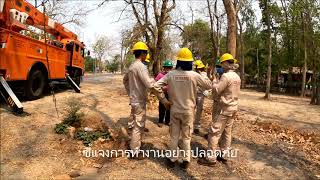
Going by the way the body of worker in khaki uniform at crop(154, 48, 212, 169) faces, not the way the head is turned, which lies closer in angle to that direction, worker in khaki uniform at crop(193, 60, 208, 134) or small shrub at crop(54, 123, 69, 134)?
the worker in khaki uniform

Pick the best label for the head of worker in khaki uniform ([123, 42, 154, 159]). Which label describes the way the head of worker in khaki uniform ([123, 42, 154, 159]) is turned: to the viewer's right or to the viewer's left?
to the viewer's right

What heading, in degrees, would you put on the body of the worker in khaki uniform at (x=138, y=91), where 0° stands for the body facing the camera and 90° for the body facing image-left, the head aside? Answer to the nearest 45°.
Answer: approximately 225°

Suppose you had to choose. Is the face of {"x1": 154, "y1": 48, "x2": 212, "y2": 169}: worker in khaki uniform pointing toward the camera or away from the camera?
away from the camera

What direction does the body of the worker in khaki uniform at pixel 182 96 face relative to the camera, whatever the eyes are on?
away from the camera

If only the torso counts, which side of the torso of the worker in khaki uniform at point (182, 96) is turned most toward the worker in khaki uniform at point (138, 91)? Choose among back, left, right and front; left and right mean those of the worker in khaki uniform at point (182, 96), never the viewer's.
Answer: left

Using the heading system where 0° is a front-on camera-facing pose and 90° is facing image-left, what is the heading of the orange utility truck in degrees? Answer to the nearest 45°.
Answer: approximately 225°

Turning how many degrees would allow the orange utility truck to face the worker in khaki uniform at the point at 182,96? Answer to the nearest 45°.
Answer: approximately 90° to its right
